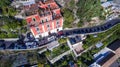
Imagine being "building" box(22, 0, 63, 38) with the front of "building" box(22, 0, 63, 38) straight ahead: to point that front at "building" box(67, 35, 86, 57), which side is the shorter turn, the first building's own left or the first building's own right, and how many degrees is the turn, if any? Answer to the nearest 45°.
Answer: approximately 90° to the first building's own left

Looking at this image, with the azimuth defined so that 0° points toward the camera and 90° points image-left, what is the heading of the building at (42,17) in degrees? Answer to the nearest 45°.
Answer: approximately 0°

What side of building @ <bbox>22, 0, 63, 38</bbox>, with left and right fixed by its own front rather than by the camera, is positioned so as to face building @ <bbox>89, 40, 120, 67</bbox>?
left
